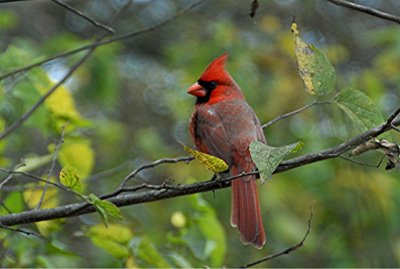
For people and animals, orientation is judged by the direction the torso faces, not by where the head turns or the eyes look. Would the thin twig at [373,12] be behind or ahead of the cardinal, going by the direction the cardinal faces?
behind

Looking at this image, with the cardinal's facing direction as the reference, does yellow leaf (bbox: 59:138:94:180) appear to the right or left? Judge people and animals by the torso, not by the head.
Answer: on its left

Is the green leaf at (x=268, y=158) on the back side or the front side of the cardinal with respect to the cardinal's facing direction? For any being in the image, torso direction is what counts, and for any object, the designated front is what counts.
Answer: on the back side

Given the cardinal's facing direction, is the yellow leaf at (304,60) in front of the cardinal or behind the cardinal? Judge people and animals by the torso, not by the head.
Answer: behind

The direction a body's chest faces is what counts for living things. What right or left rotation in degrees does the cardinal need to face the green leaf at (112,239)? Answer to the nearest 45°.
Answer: approximately 90° to its left

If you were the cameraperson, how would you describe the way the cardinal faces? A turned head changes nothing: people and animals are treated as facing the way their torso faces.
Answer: facing away from the viewer and to the left of the viewer

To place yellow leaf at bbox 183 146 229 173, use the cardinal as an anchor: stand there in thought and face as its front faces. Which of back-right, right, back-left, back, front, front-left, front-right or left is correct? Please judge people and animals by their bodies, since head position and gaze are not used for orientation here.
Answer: back-left
